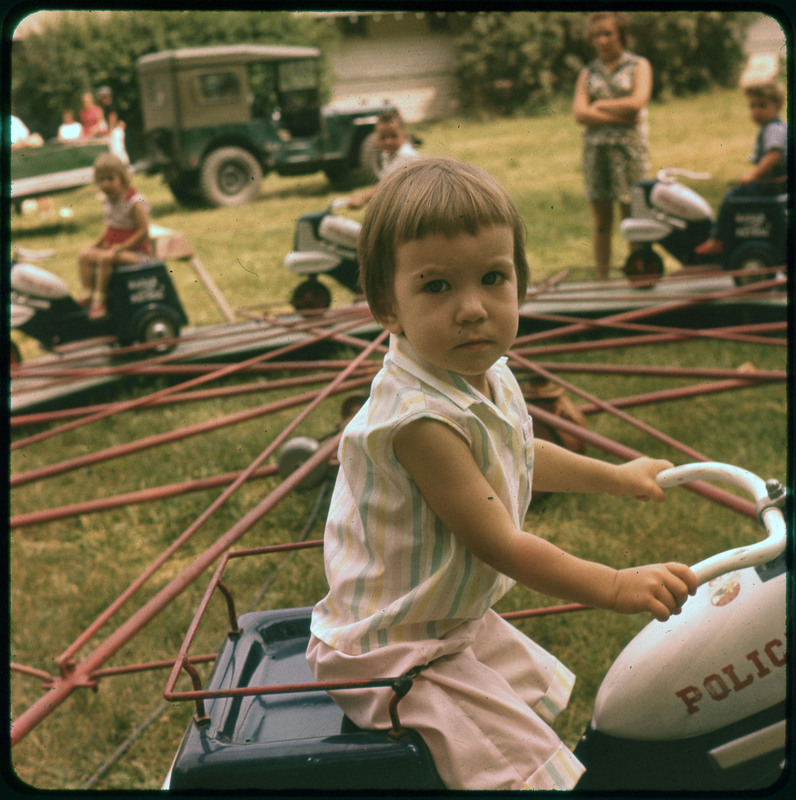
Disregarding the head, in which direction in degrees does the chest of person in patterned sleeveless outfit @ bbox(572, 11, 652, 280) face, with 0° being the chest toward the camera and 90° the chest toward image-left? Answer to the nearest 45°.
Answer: approximately 0°

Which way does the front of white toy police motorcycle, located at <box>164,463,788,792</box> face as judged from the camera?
facing to the right of the viewer

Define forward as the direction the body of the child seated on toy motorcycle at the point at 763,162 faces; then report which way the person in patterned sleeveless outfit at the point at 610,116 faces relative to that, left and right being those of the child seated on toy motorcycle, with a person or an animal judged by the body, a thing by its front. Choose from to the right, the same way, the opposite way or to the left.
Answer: to the left

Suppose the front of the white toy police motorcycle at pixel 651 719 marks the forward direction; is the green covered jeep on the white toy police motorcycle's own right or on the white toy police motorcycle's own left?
on the white toy police motorcycle's own left

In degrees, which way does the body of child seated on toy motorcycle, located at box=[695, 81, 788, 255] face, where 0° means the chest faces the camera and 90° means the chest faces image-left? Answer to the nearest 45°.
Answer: approximately 90°

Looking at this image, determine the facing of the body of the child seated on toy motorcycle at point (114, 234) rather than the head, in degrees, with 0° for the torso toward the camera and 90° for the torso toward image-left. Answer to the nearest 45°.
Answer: approximately 45°

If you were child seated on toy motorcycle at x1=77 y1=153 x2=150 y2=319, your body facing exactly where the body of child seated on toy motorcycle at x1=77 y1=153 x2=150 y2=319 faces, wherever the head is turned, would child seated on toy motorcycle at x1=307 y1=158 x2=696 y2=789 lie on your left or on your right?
on your left

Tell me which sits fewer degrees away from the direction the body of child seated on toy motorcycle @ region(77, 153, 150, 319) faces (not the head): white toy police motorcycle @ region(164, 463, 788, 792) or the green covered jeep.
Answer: the white toy police motorcycle
